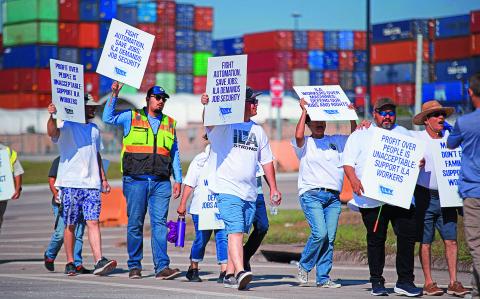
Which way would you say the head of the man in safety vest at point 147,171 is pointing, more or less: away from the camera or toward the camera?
toward the camera

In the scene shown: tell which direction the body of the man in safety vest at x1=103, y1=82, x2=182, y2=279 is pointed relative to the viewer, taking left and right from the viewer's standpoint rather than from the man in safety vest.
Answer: facing the viewer and to the right of the viewer
